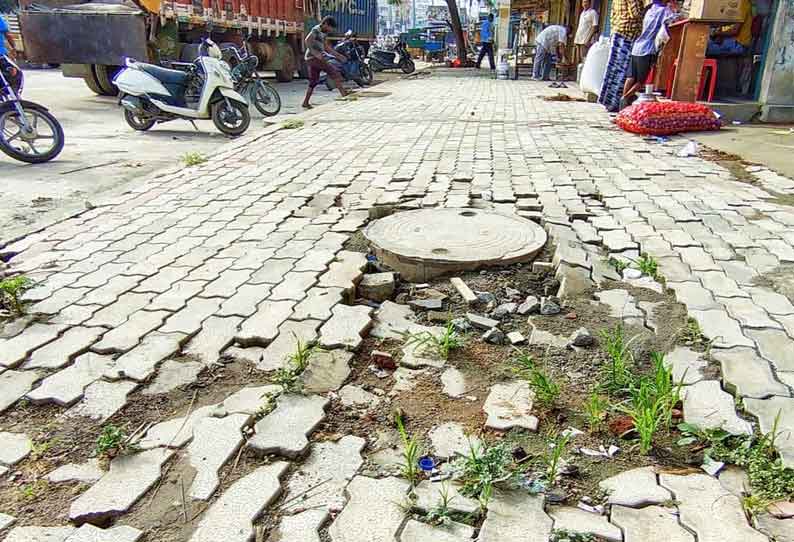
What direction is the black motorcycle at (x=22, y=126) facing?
to the viewer's right

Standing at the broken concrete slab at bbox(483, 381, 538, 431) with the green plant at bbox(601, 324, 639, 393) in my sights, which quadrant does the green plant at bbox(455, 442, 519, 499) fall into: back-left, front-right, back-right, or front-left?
back-right

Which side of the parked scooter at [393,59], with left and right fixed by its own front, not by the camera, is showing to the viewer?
right

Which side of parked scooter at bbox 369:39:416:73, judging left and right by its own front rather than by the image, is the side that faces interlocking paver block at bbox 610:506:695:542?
right

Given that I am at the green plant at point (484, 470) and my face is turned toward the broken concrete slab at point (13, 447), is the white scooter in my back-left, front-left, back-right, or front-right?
front-right
